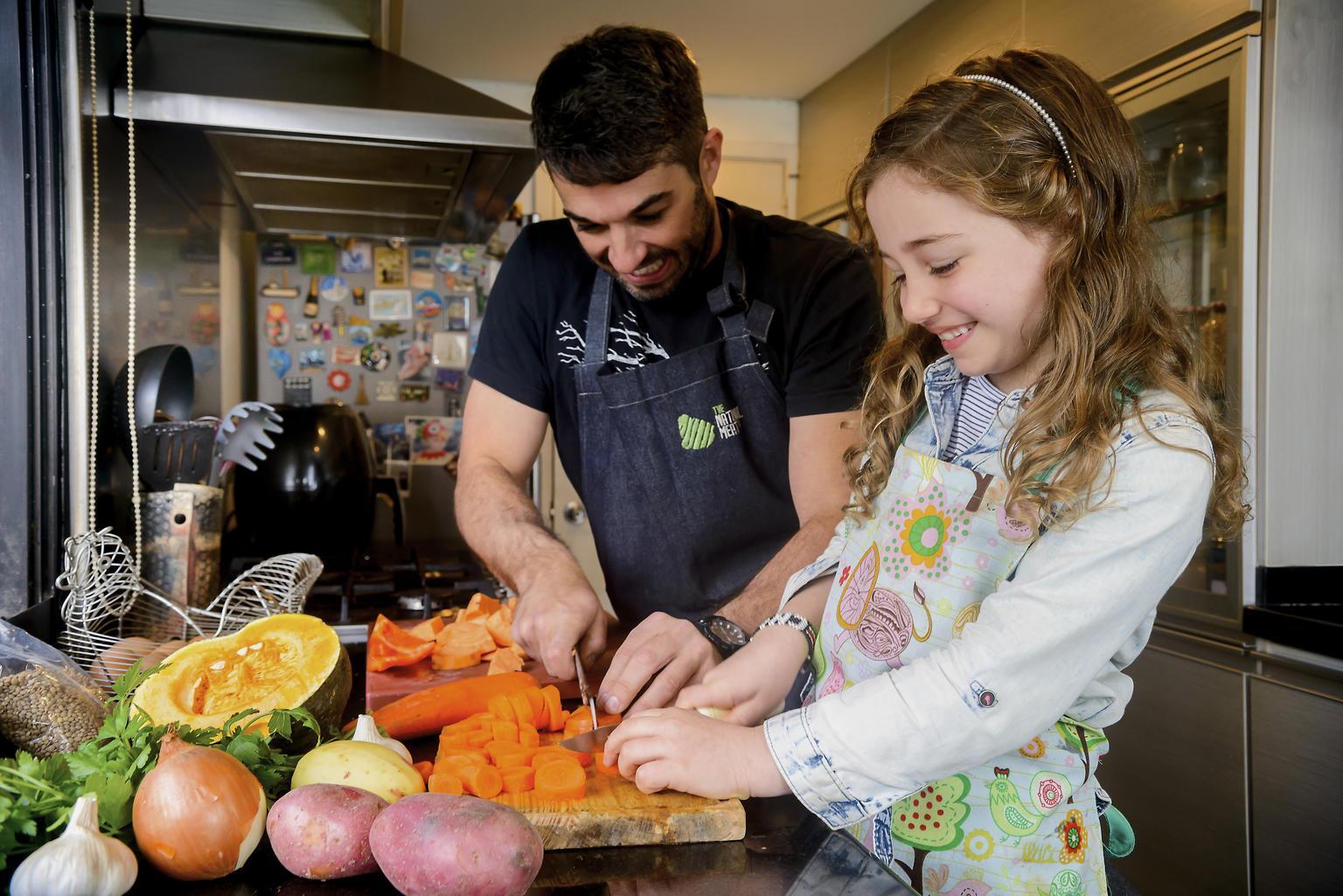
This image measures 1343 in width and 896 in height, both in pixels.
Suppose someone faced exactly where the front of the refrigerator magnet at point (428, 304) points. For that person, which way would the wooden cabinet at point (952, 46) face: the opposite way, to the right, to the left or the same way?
to the right

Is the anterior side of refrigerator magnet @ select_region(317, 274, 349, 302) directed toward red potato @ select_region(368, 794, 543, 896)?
yes

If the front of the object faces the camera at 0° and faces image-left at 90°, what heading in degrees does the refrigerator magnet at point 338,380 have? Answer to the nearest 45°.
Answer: approximately 0°

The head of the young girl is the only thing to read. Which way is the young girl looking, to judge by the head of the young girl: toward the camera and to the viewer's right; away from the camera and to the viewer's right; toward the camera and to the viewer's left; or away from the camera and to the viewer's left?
toward the camera and to the viewer's left

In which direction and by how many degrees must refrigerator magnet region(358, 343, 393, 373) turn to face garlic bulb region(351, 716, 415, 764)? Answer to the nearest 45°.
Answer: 0° — it already faces it

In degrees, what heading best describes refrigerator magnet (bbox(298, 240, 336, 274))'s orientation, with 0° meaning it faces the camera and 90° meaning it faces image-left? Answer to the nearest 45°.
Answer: approximately 0°

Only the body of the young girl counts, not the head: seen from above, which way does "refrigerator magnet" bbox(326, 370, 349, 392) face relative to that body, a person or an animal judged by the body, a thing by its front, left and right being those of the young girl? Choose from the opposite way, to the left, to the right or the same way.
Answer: to the left
